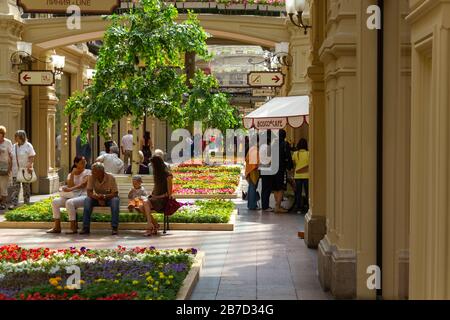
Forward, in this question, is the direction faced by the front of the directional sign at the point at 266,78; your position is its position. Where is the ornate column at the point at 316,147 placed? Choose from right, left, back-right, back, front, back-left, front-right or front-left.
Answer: front

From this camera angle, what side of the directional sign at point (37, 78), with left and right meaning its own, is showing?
front

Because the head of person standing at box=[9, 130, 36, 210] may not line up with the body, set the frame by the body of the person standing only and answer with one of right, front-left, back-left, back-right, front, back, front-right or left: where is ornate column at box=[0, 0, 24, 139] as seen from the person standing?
back-right

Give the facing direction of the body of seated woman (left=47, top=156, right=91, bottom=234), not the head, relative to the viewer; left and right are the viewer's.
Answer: facing the viewer and to the left of the viewer

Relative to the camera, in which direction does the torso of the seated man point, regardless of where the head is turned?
toward the camera

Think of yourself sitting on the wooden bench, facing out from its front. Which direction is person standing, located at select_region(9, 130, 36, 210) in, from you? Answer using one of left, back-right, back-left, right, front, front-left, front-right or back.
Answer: back-right

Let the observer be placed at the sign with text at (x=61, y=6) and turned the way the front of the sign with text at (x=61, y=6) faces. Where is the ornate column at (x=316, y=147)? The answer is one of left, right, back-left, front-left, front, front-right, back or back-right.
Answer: front-left

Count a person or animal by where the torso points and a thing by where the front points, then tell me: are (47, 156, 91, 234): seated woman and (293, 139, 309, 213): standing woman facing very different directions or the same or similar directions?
very different directions

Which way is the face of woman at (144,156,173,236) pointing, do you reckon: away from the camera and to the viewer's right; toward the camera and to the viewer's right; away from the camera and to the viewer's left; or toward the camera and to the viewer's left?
away from the camera and to the viewer's left

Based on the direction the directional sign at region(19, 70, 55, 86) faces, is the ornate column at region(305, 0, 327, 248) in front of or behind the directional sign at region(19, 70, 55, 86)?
in front

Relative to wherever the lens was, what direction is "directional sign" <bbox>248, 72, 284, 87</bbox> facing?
facing the viewer

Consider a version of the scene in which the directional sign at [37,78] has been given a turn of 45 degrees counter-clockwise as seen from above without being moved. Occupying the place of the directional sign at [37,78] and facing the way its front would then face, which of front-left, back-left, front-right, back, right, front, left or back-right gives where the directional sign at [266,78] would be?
front-left
